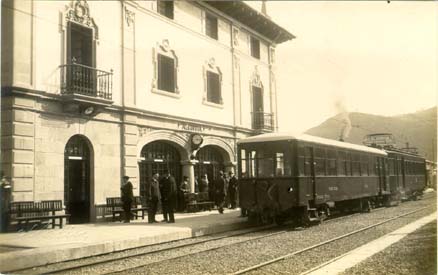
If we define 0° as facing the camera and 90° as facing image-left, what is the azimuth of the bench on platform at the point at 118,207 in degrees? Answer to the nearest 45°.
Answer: approximately 315°

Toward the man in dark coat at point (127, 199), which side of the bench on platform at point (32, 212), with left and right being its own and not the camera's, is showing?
left

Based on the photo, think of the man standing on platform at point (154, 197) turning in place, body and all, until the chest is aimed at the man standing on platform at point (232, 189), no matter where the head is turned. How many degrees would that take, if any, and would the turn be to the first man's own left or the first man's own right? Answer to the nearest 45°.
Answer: approximately 90° to the first man's own left

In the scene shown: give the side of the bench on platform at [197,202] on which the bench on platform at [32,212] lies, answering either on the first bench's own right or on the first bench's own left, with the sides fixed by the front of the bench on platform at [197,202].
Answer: on the first bench's own right

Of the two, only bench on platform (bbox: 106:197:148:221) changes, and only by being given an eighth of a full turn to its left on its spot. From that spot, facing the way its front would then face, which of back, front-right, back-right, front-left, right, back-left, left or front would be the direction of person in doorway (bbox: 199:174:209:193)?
front-left
